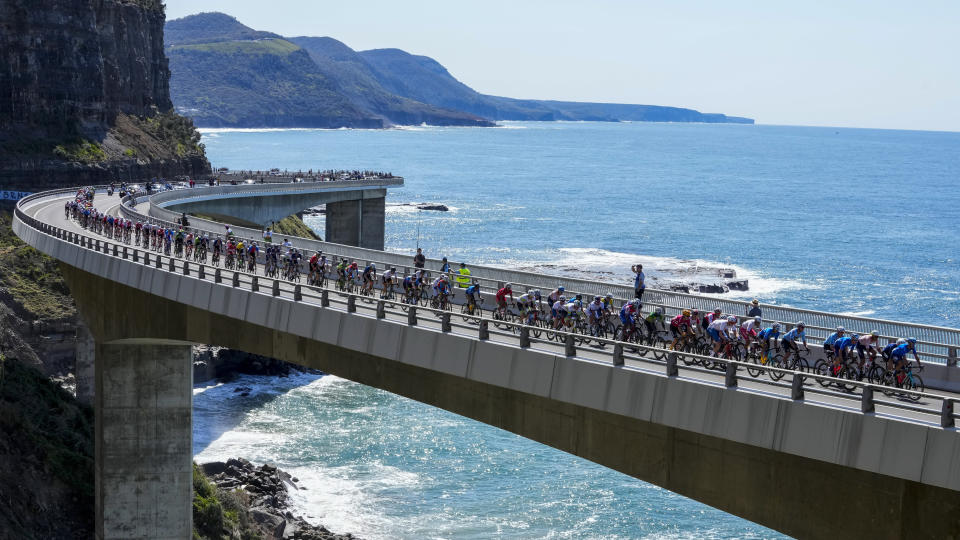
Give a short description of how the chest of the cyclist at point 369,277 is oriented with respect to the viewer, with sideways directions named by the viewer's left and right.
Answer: facing the viewer and to the right of the viewer

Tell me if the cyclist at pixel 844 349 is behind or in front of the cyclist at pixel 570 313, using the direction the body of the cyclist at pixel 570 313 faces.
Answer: in front

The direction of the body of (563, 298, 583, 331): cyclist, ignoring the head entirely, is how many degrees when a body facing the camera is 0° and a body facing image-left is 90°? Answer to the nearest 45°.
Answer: approximately 315°

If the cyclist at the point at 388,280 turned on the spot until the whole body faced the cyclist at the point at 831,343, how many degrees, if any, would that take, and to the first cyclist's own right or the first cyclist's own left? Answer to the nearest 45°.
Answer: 0° — they already face them

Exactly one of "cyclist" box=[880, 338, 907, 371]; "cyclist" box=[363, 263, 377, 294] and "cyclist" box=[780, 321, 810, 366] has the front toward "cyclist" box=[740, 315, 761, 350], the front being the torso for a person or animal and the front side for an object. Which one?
"cyclist" box=[363, 263, 377, 294]

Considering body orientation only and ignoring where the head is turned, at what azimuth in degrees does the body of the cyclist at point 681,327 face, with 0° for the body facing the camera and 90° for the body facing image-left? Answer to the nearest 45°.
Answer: approximately 315°

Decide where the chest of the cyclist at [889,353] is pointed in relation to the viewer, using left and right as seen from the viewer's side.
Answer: facing to the right of the viewer

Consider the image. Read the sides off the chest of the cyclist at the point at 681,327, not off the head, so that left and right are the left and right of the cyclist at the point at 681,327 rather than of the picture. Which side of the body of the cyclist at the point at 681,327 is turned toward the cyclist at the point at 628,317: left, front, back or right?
back

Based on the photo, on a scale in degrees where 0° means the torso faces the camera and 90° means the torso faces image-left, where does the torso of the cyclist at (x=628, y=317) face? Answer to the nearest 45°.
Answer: approximately 315°
